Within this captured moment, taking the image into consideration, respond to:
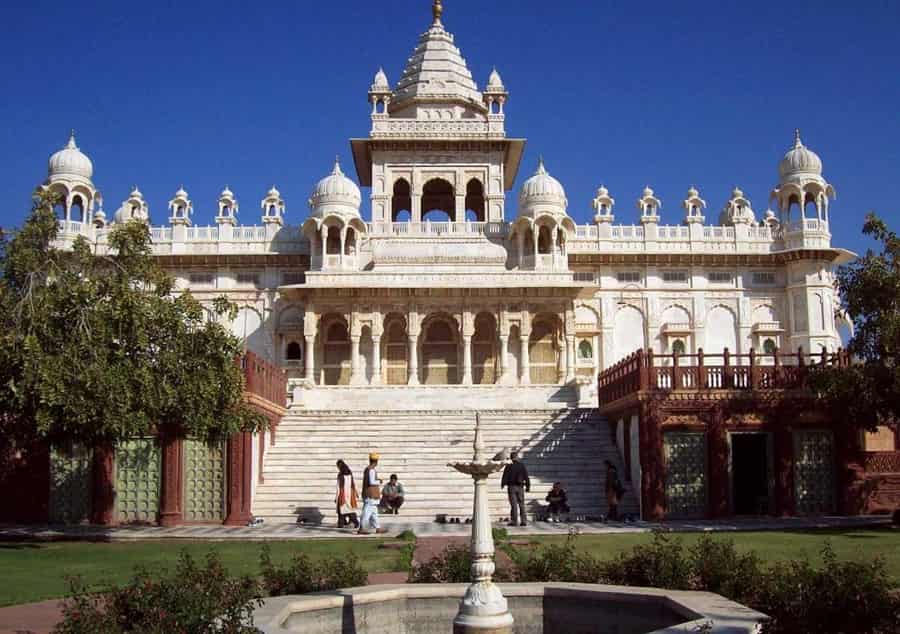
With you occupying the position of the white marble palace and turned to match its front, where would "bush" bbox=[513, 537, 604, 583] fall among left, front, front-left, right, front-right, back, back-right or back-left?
front

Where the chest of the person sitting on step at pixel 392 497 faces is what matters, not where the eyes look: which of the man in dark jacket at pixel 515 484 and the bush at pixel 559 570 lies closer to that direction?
the bush

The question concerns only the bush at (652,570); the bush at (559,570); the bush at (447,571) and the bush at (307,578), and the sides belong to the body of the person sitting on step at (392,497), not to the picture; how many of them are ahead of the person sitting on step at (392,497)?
4

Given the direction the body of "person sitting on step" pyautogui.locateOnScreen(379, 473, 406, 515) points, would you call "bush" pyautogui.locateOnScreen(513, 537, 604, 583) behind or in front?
in front

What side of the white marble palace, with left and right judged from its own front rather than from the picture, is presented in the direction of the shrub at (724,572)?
front

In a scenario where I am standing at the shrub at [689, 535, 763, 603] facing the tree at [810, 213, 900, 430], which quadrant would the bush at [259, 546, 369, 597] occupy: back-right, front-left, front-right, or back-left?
back-left

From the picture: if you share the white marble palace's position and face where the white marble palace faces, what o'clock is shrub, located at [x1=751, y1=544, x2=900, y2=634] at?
The shrub is roughly at 12 o'clock from the white marble palace.

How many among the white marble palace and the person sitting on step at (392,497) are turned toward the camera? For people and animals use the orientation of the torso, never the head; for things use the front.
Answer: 2

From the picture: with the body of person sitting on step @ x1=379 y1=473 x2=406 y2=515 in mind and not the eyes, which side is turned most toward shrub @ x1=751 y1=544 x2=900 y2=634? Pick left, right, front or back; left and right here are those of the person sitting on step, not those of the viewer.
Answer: front

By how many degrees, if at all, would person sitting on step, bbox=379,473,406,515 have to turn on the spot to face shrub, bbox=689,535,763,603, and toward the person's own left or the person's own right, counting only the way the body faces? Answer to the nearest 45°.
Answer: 0° — they already face it

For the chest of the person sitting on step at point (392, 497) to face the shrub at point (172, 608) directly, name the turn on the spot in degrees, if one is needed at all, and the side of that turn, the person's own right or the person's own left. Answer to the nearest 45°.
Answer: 0° — they already face it

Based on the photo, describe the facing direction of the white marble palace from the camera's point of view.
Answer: facing the viewer

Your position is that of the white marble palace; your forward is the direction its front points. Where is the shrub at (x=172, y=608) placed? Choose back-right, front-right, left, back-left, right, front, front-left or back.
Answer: front

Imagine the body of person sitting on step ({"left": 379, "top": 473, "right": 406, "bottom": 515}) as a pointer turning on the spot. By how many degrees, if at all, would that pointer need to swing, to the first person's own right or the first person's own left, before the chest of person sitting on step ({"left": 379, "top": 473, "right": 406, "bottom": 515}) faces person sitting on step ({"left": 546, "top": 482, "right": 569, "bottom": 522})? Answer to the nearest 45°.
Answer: approximately 90° to the first person's own left

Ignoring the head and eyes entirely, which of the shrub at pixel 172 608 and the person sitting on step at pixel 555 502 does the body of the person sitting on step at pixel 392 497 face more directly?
the shrub

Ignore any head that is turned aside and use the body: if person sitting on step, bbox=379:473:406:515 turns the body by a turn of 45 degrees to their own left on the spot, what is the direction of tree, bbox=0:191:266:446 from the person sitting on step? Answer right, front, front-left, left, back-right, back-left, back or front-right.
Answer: right

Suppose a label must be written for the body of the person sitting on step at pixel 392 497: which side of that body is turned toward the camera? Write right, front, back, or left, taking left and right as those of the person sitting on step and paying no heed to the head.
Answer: front
